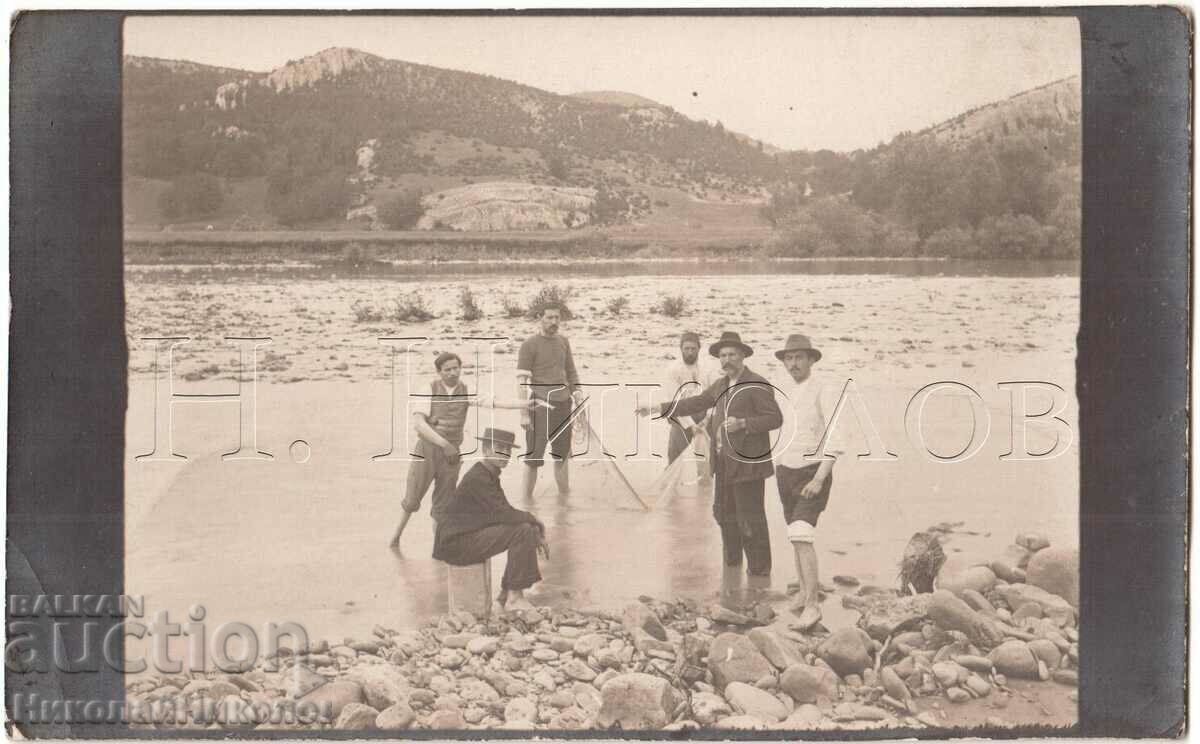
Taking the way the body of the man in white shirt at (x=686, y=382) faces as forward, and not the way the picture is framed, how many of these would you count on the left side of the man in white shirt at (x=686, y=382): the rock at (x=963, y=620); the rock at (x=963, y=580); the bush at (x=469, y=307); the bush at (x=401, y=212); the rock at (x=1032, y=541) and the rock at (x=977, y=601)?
4

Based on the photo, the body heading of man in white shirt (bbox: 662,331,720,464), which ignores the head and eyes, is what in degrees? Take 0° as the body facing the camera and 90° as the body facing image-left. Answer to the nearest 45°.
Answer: approximately 0°
